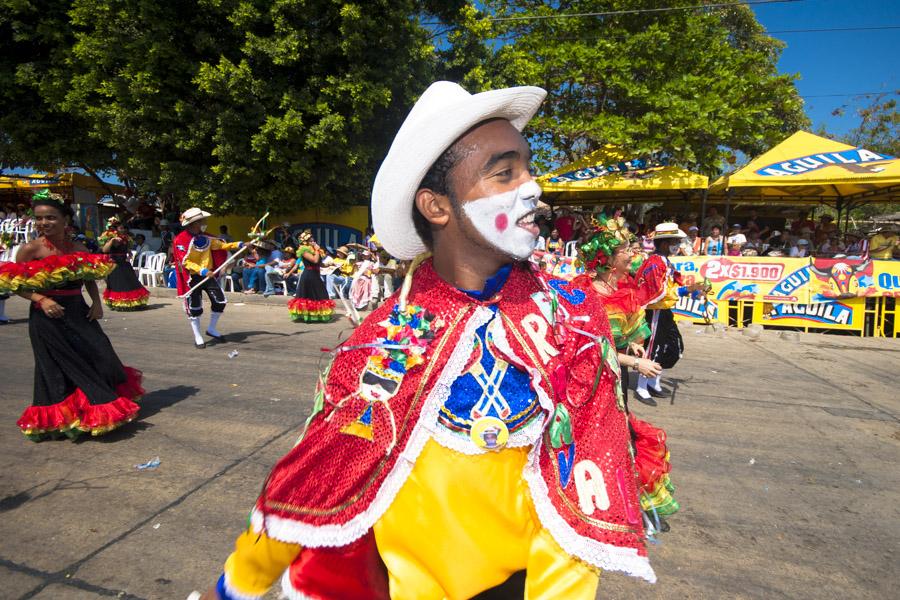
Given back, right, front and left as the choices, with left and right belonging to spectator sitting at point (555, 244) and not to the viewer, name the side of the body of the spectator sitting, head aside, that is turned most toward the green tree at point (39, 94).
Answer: right

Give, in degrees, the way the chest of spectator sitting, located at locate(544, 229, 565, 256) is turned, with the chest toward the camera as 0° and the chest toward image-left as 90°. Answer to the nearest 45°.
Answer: approximately 0°

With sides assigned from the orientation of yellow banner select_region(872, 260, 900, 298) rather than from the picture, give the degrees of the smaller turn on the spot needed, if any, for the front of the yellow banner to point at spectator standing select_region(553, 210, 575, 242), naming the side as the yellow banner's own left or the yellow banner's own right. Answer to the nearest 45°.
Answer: approximately 90° to the yellow banner's own right

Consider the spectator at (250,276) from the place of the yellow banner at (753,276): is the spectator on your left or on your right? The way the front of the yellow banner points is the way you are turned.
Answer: on your right

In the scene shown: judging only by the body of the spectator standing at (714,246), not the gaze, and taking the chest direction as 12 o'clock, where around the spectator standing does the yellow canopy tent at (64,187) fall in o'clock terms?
The yellow canopy tent is roughly at 3 o'clock from the spectator standing.

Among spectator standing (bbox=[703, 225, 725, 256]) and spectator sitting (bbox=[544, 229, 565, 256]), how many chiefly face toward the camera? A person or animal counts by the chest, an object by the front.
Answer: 2

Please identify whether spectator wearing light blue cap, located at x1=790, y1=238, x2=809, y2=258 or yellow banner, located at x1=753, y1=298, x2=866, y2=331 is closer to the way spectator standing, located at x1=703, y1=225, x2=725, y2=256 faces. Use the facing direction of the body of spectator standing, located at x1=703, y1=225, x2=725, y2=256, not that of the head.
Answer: the yellow banner

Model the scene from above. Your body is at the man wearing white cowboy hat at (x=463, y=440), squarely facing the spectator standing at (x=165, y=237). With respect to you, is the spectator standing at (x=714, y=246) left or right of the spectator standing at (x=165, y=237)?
right

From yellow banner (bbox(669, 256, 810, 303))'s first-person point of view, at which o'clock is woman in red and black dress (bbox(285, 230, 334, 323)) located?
The woman in red and black dress is roughly at 2 o'clock from the yellow banner.

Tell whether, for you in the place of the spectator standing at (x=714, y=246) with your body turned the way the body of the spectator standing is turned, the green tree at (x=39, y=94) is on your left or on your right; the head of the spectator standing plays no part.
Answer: on your right
